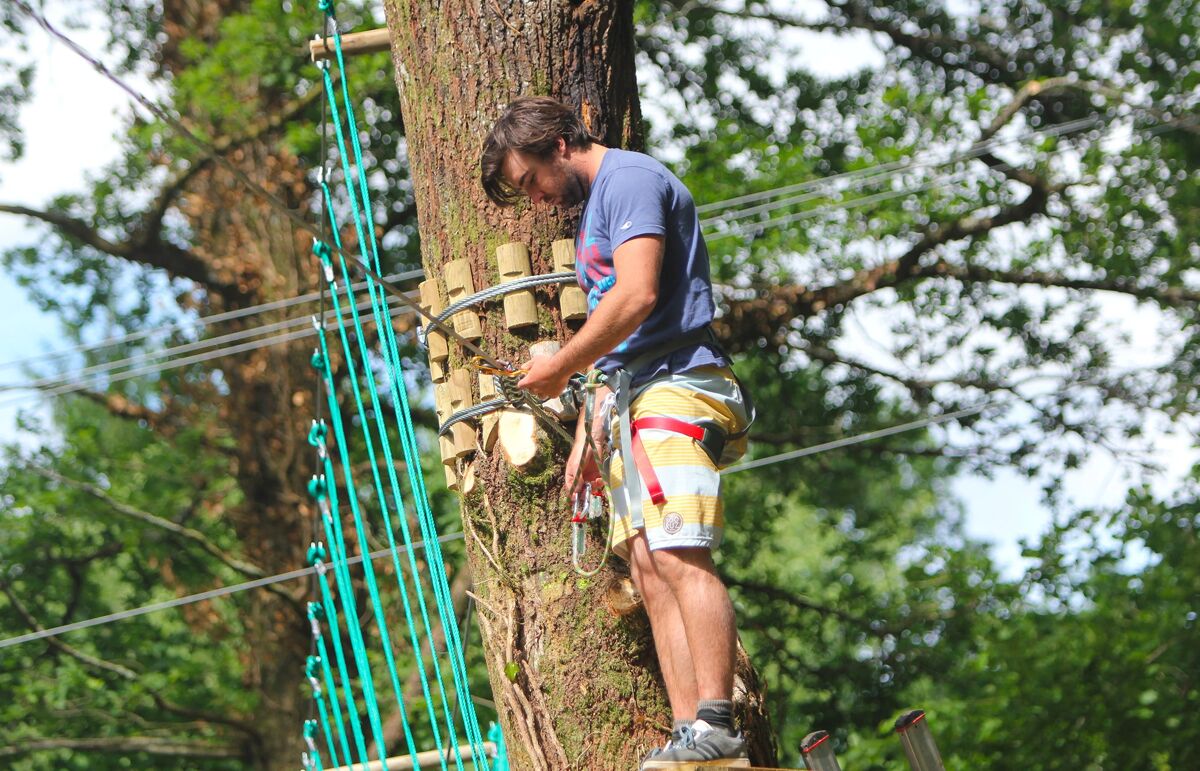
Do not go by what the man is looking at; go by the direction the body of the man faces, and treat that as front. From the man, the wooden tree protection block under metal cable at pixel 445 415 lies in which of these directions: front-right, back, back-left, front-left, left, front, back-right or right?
front-right

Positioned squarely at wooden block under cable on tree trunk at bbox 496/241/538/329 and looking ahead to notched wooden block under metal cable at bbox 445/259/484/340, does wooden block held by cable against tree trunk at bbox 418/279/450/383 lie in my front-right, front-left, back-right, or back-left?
front-right

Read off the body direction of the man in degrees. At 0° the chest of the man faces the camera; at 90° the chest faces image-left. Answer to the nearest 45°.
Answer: approximately 90°

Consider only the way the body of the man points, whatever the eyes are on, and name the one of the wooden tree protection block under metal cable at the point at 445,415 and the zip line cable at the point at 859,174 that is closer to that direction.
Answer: the wooden tree protection block under metal cable
